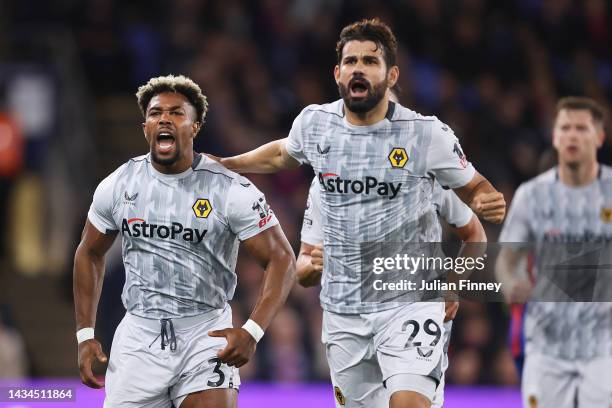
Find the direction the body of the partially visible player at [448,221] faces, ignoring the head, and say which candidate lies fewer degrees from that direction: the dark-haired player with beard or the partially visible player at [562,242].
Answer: the dark-haired player with beard

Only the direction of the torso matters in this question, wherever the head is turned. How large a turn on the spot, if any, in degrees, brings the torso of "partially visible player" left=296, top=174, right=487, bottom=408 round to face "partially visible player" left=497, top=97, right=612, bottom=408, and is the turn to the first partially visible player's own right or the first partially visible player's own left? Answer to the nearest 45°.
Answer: approximately 135° to the first partially visible player's own left

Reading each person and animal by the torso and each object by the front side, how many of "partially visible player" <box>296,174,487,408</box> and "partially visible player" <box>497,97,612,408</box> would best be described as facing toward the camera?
2

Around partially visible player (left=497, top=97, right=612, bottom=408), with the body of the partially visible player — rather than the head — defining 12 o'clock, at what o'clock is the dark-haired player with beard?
The dark-haired player with beard is roughly at 1 o'clock from the partially visible player.
